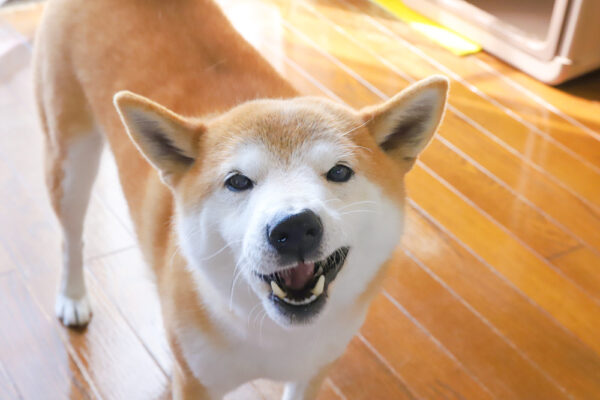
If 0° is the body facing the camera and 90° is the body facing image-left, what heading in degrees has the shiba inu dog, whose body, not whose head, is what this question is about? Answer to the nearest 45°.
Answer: approximately 315°
